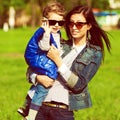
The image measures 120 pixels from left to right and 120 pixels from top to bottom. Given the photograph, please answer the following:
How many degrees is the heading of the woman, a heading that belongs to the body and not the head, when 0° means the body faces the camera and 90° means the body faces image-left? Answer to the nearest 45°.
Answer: approximately 45°
